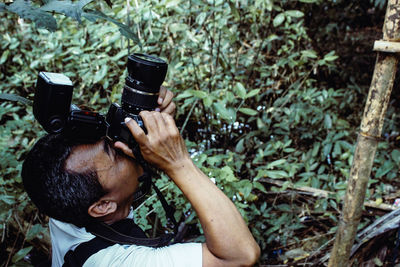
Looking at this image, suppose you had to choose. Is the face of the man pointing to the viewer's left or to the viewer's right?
to the viewer's right

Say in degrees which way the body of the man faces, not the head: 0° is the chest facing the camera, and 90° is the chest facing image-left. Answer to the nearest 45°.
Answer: approximately 270°

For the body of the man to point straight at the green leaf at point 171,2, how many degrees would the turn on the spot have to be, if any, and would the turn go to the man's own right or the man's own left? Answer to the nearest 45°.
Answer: approximately 90° to the man's own left
